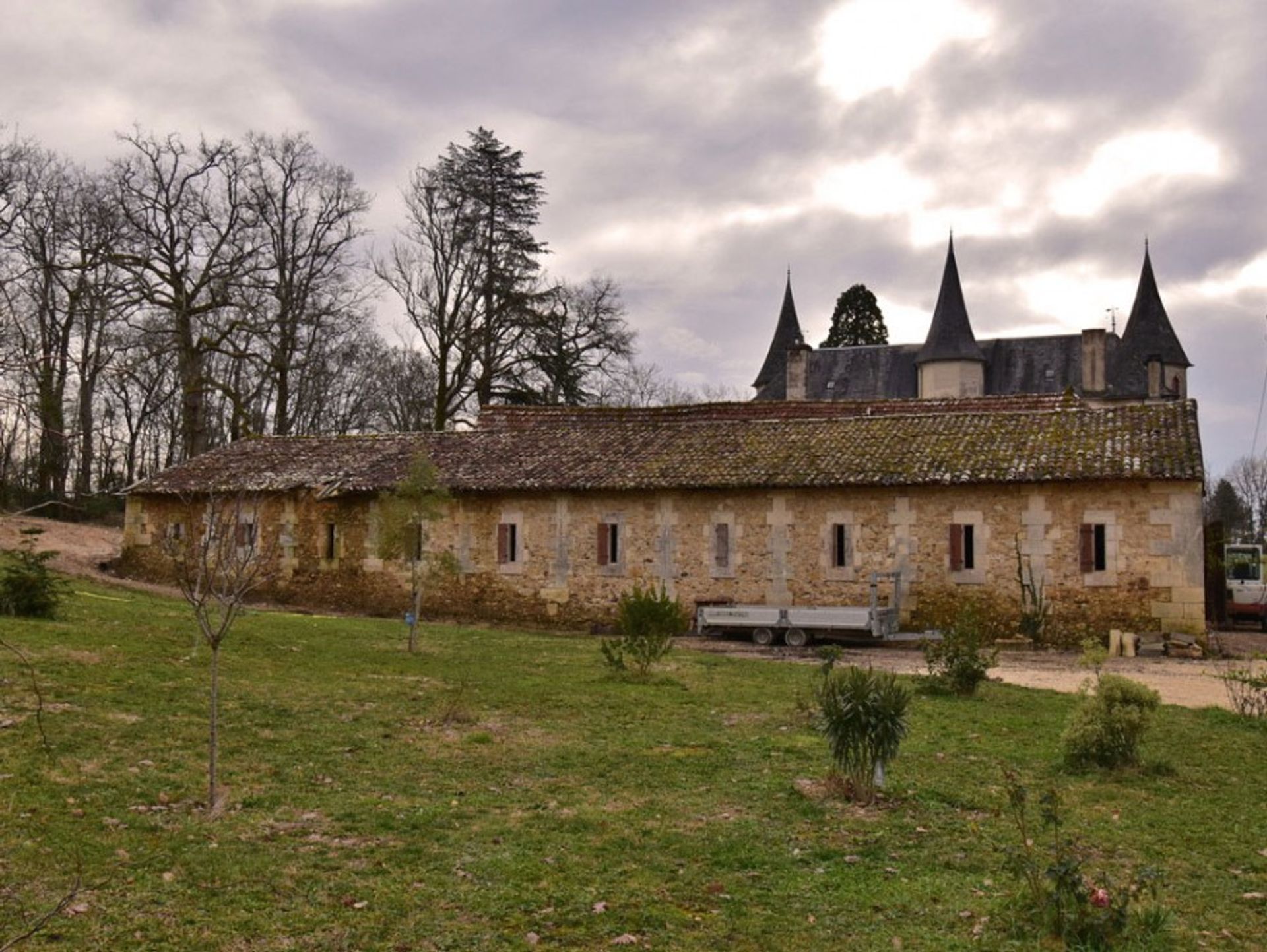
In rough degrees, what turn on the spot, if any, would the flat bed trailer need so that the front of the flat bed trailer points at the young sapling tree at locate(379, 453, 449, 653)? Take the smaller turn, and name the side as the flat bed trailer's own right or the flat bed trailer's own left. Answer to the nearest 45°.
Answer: approximately 135° to the flat bed trailer's own right

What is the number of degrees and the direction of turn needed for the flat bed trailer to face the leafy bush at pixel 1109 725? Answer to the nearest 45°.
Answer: approximately 90° to its right

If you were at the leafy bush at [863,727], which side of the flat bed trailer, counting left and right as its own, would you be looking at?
right

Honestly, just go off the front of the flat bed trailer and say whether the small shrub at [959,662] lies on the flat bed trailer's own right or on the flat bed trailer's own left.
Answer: on the flat bed trailer's own right

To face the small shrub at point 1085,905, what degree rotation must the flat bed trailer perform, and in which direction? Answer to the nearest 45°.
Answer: approximately 90° to its right

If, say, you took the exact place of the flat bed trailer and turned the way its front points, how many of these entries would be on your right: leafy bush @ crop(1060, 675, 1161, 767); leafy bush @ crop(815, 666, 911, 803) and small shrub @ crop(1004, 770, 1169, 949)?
3

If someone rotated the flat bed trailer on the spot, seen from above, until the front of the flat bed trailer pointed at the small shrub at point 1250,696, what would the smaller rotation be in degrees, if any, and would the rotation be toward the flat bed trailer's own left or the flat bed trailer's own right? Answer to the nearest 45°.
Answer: approximately 45° to the flat bed trailer's own right

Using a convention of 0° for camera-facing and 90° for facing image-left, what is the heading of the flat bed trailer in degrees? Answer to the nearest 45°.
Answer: approximately 270°

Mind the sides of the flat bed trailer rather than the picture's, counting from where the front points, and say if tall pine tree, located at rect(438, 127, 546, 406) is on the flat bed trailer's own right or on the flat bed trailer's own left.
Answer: on the flat bed trailer's own left
